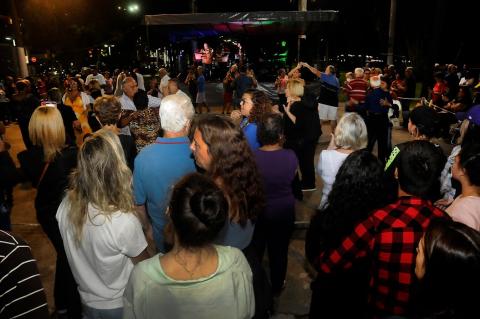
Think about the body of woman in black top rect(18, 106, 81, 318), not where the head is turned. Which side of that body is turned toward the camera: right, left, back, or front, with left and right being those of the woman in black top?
back

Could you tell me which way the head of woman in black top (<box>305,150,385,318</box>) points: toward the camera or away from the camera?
away from the camera

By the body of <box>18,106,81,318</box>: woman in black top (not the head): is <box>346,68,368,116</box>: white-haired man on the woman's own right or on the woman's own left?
on the woman's own right

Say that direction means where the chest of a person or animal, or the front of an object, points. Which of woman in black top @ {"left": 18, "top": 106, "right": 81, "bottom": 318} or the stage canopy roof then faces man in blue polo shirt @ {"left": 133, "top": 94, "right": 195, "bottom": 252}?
the stage canopy roof

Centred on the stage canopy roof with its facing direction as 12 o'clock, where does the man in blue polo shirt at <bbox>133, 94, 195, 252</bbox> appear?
The man in blue polo shirt is roughly at 12 o'clock from the stage canopy roof.

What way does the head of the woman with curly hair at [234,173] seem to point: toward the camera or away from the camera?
away from the camera

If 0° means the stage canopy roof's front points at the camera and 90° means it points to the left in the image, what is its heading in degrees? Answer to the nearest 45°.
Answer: approximately 0°

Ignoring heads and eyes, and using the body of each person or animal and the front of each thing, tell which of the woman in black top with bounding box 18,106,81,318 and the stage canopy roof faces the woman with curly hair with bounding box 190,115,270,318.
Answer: the stage canopy roof

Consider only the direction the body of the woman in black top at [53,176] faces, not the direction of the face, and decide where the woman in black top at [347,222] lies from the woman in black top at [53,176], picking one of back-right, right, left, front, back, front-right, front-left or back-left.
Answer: back-right

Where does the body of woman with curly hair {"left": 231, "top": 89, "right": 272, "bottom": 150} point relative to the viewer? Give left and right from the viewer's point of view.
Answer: facing to the left of the viewer

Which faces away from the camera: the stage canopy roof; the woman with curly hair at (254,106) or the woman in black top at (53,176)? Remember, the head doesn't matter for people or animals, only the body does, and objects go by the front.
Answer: the woman in black top

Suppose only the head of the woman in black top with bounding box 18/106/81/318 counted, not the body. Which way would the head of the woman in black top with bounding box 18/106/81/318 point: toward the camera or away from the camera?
away from the camera
